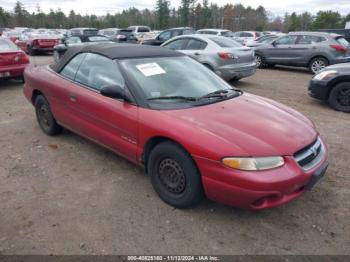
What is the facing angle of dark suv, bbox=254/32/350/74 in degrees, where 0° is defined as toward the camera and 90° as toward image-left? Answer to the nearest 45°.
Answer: approximately 135°

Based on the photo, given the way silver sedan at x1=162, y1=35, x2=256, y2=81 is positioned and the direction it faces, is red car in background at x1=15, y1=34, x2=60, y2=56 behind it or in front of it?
in front

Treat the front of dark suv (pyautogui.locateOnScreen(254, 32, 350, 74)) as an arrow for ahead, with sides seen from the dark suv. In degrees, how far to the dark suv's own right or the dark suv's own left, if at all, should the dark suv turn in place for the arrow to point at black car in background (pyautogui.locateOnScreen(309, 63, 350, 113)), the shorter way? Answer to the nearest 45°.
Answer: approximately 135° to the dark suv's own left

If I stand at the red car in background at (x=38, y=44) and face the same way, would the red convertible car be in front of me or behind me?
behind

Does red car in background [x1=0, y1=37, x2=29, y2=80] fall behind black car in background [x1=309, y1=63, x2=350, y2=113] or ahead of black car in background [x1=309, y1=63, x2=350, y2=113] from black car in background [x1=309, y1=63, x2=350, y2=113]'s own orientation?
ahead

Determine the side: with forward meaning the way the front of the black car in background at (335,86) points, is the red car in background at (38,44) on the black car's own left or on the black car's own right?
on the black car's own right

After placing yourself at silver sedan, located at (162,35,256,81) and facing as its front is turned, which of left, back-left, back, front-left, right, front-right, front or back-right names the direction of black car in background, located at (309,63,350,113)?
back

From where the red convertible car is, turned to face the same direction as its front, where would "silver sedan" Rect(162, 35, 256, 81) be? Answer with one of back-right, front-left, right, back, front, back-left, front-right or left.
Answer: back-left

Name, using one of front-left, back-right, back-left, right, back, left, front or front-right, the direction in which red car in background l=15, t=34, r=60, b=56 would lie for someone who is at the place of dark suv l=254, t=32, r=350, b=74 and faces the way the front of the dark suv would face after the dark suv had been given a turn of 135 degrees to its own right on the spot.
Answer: back

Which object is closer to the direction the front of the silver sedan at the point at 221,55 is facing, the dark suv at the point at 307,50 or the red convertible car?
the dark suv
